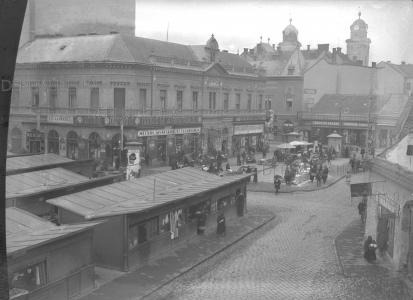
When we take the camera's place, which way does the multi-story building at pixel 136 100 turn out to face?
facing the viewer and to the right of the viewer

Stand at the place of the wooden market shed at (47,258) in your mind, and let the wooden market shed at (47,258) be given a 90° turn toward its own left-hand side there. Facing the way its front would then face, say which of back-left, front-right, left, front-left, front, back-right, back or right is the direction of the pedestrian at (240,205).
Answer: front

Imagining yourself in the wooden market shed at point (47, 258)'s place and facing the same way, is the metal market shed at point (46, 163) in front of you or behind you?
behind

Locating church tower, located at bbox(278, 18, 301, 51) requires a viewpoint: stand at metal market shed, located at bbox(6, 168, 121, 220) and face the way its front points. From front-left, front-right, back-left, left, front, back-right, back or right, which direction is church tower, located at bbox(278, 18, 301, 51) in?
left

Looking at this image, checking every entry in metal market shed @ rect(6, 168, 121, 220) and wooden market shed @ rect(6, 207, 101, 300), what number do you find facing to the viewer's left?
0

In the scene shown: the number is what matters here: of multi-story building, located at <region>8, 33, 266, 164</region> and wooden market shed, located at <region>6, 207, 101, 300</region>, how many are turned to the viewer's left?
0

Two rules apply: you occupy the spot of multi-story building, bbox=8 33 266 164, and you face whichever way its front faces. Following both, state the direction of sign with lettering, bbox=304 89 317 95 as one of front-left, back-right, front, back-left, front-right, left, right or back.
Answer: left

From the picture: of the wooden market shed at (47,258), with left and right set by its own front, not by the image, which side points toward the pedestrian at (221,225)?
left

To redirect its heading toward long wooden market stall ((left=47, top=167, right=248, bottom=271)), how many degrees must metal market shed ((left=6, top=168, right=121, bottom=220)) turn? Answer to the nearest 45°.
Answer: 0° — it already faces it

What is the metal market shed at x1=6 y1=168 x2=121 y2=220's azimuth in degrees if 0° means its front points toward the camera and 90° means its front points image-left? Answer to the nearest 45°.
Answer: approximately 315°
